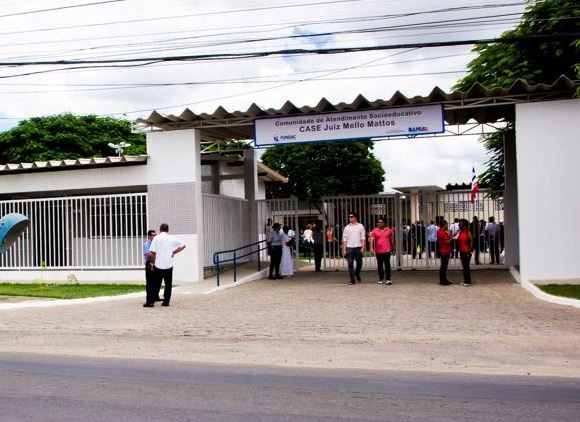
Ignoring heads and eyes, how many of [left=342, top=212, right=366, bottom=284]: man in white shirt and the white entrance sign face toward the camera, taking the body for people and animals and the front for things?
2

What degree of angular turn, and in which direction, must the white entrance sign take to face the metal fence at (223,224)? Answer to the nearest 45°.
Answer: approximately 135° to its right

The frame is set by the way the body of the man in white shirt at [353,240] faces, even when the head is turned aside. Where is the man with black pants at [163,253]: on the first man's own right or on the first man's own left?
on the first man's own right

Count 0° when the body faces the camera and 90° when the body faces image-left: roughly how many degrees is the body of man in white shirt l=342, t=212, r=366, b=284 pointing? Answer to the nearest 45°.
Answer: approximately 0°

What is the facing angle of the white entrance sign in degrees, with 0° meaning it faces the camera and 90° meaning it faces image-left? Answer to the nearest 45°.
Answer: approximately 0°

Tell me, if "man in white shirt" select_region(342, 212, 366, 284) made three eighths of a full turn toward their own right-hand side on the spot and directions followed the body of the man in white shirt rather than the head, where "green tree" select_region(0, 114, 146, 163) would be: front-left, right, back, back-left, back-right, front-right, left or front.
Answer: front
